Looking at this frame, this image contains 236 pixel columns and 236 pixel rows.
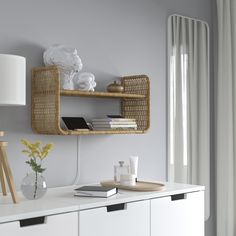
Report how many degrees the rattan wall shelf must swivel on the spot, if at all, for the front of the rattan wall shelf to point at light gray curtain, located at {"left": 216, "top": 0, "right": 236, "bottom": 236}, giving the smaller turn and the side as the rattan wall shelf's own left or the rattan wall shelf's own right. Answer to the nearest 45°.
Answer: approximately 90° to the rattan wall shelf's own left

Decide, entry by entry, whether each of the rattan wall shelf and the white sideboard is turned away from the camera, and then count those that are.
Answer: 0

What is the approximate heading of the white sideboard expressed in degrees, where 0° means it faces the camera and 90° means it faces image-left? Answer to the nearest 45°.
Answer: approximately 315°

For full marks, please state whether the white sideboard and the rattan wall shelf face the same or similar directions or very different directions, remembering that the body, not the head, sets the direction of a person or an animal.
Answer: same or similar directions

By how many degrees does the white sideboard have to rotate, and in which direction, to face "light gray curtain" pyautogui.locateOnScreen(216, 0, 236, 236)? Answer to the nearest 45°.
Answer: approximately 90° to its left

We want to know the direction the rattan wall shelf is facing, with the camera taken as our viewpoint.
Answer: facing the viewer and to the right of the viewer
